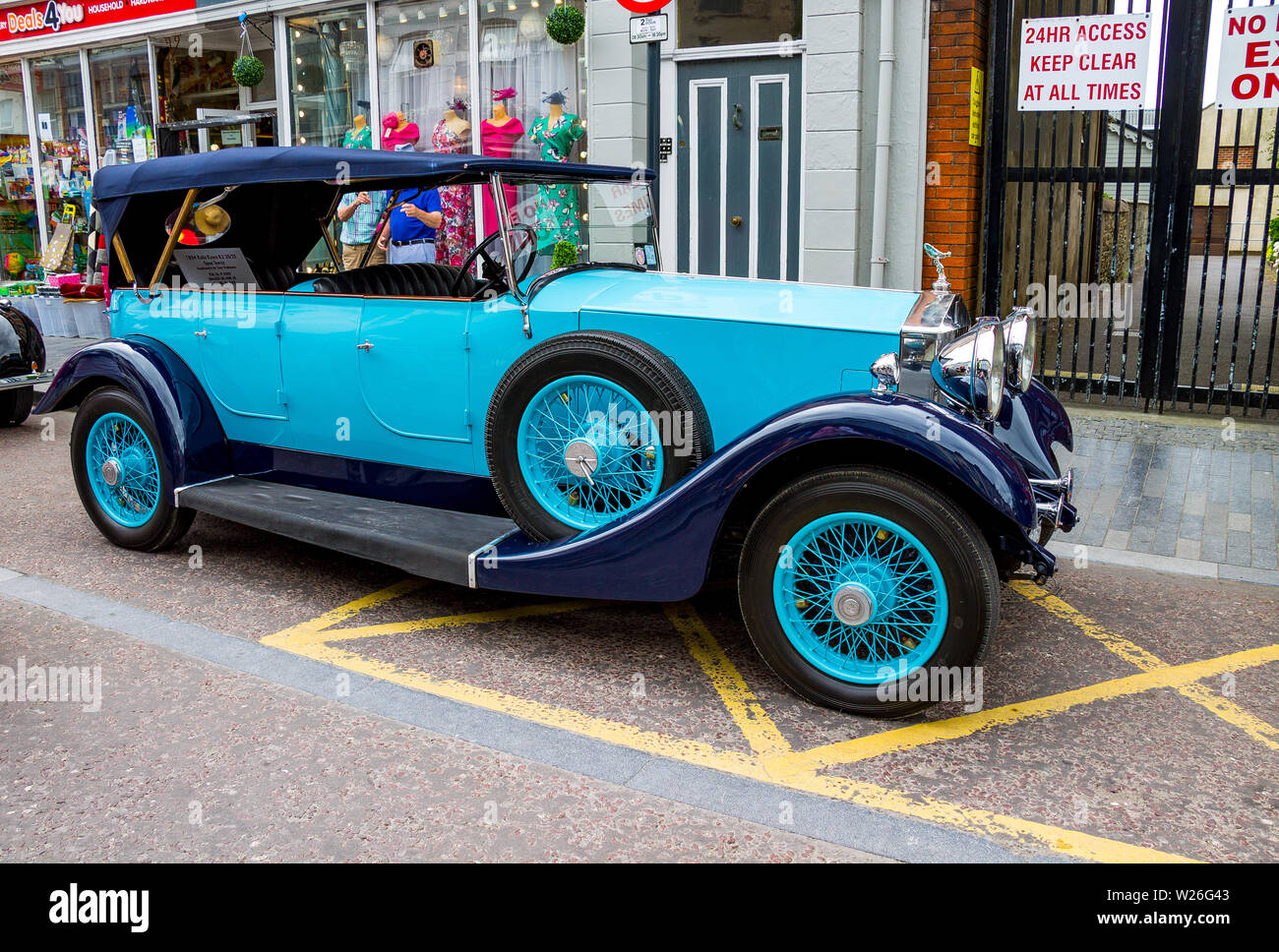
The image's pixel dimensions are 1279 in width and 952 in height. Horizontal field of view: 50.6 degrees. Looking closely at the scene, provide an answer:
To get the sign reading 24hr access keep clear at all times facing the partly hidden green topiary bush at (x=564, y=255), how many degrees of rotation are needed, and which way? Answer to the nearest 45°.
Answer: approximately 45° to its right

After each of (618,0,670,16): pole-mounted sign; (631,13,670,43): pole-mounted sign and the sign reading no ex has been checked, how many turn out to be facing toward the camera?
3

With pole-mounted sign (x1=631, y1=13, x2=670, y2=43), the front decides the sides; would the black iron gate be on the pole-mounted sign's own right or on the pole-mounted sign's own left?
on the pole-mounted sign's own left

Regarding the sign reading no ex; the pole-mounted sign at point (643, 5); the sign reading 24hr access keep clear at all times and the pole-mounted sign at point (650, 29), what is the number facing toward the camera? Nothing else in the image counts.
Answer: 4

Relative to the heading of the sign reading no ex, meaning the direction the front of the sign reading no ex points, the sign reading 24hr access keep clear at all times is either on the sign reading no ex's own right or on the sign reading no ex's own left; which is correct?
on the sign reading no ex's own right

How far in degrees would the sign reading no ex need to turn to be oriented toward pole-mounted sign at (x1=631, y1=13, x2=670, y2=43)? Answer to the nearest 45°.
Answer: approximately 45° to its right

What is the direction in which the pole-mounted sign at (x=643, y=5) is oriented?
toward the camera

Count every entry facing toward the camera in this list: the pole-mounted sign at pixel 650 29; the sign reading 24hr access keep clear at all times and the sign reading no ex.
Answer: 3

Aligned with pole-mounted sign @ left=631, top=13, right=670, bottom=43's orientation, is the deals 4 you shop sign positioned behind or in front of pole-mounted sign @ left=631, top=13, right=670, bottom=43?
behind

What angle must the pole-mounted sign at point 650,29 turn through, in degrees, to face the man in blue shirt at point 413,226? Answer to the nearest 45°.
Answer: approximately 90° to its right

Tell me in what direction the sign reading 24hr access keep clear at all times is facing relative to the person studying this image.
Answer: facing the viewer
